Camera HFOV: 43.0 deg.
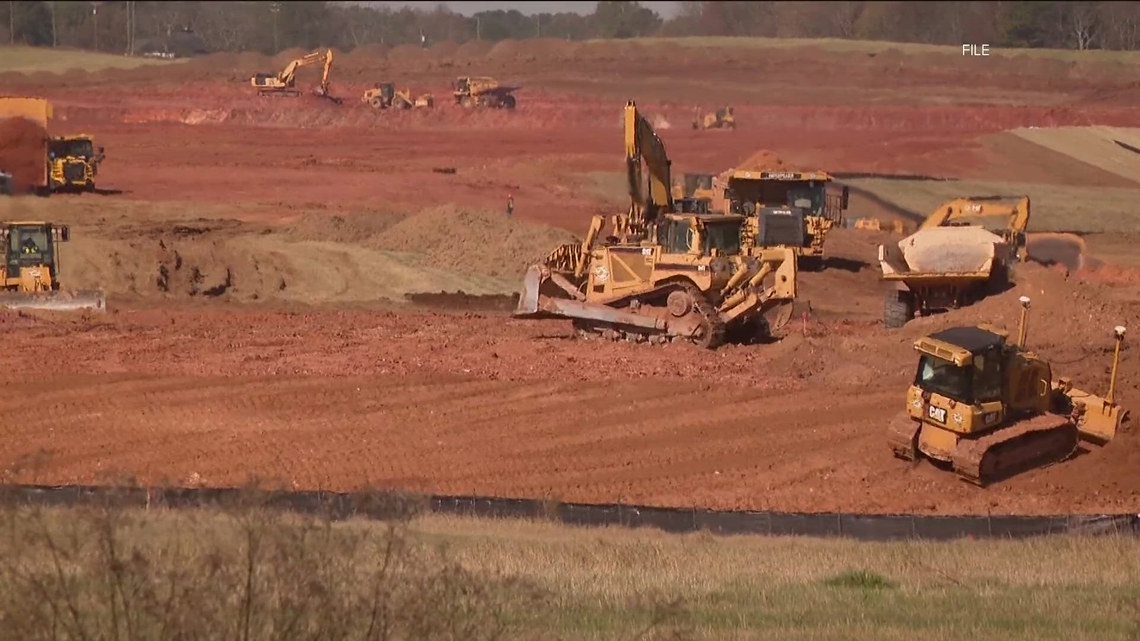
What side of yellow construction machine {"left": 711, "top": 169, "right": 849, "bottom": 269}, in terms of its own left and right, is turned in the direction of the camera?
front

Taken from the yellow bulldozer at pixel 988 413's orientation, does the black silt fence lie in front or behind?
behind

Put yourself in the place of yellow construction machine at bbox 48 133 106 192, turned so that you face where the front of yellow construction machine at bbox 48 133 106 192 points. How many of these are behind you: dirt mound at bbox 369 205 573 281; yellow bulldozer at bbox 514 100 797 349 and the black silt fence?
0

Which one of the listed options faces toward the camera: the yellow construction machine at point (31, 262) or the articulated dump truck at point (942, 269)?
the yellow construction machine

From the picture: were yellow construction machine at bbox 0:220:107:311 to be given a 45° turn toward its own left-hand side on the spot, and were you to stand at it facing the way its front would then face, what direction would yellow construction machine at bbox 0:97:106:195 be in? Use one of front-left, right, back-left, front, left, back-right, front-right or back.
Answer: back-left

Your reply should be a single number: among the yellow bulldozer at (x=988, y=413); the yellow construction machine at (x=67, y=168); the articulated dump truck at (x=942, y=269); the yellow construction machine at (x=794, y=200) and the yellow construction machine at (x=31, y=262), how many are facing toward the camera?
3

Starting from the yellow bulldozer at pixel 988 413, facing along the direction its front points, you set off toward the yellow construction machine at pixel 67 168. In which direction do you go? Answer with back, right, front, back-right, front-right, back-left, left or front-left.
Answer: left

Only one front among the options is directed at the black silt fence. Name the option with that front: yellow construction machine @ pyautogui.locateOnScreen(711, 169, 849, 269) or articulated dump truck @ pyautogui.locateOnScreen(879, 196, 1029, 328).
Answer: the yellow construction machine

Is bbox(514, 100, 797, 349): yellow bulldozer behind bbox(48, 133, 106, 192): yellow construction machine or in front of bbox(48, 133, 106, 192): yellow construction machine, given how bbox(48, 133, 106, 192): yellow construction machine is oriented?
in front

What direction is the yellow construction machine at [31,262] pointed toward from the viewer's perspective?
toward the camera

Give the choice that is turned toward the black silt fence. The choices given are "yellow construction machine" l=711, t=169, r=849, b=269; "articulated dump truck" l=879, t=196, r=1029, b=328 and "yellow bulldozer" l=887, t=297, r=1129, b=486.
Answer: the yellow construction machine

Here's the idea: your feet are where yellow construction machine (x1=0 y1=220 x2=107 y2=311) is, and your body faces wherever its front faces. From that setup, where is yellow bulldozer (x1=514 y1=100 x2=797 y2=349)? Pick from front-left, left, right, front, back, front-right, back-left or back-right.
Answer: front-left

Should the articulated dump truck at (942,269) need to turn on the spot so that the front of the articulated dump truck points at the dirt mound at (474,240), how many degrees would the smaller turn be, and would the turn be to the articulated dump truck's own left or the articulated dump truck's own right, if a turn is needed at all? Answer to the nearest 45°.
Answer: approximately 90° to the articulated dump truck's own left

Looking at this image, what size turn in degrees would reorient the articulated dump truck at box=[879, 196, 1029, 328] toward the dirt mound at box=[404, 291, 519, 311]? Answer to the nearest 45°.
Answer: approximately 135° to its left

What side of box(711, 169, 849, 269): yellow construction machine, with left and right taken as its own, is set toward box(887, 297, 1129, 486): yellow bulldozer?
front

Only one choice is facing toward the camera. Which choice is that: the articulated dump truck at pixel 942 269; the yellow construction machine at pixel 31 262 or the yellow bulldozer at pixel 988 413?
the yellow construction machine

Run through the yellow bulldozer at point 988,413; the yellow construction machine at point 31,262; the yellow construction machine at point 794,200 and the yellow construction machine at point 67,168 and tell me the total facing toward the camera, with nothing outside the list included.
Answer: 3

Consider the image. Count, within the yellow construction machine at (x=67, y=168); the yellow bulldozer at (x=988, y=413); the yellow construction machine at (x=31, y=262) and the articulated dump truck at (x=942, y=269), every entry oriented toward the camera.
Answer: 2
